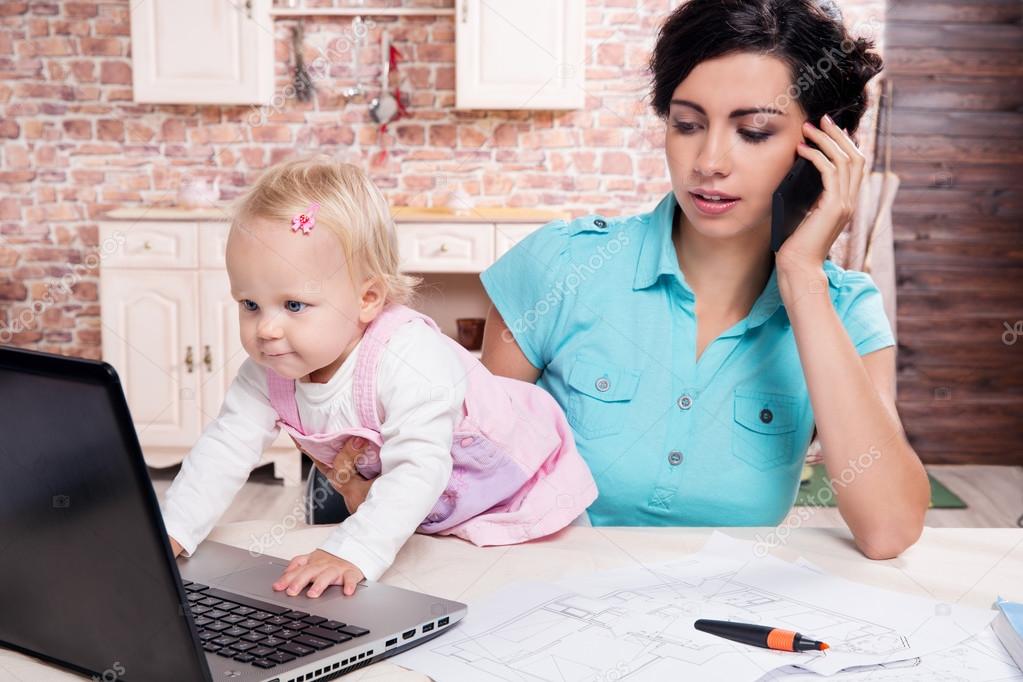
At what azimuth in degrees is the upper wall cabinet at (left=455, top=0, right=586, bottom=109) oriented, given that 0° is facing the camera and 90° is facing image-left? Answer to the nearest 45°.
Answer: approximately 0°

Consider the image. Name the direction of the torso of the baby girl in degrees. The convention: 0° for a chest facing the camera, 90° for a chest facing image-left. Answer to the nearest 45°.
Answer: approximately 45°

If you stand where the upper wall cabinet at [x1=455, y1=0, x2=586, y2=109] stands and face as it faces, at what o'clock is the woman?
The woman is roughly at 12 o'clock from the upper wall cabinet.

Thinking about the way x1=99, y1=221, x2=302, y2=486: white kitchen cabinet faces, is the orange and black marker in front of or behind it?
in front

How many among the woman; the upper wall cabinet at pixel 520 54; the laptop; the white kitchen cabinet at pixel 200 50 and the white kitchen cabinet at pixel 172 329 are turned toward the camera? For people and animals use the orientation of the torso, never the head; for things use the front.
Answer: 4

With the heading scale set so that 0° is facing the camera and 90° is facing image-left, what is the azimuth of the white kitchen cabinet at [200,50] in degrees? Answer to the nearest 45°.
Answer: approximately 0°

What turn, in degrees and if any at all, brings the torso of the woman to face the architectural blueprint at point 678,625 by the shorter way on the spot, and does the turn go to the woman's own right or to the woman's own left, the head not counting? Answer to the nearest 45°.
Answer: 0° — they already face it

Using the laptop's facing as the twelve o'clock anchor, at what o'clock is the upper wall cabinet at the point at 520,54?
The upper wall cabinet is roughly at 11 o'clock from the laptop.

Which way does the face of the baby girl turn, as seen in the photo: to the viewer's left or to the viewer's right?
to the viewer's left

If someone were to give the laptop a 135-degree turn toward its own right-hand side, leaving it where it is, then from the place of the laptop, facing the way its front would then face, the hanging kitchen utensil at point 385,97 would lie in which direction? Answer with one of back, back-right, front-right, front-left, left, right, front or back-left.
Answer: back
